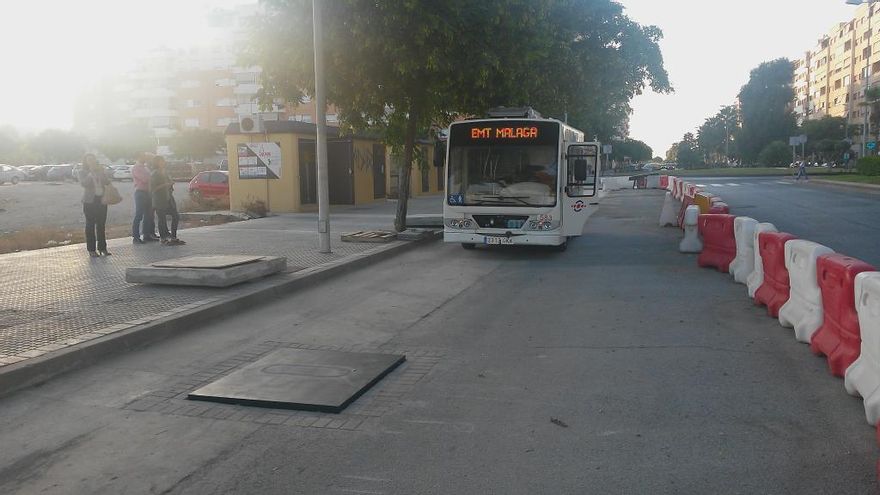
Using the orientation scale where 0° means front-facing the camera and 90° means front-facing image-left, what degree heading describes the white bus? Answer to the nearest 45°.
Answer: approximately 0°

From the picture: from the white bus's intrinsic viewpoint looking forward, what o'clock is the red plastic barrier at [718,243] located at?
The red plastic barrier is roughly at 10 o'clock from the white bus.

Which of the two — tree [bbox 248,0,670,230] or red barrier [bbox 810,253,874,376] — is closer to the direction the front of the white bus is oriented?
the red barrier

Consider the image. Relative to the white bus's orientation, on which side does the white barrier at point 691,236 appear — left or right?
on its left

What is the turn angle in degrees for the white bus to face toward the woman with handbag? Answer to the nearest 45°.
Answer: approximately 90° to its right

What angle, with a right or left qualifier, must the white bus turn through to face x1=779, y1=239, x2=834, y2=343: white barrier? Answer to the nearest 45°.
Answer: approximately 45° to its left

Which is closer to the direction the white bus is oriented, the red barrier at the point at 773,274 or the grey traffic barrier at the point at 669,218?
the red barrier

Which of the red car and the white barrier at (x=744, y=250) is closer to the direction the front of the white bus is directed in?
the white barrier

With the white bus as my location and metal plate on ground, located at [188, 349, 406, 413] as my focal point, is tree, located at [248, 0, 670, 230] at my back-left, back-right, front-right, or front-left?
back-right

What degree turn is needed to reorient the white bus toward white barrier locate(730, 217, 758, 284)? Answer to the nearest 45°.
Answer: approximately 45° to its left

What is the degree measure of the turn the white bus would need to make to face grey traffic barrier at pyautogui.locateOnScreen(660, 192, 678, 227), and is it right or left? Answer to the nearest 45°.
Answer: approximately 135° to its left

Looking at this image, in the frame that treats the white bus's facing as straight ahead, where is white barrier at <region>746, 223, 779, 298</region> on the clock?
The white barrier is roughly at 11 o'clock from the white bus.
